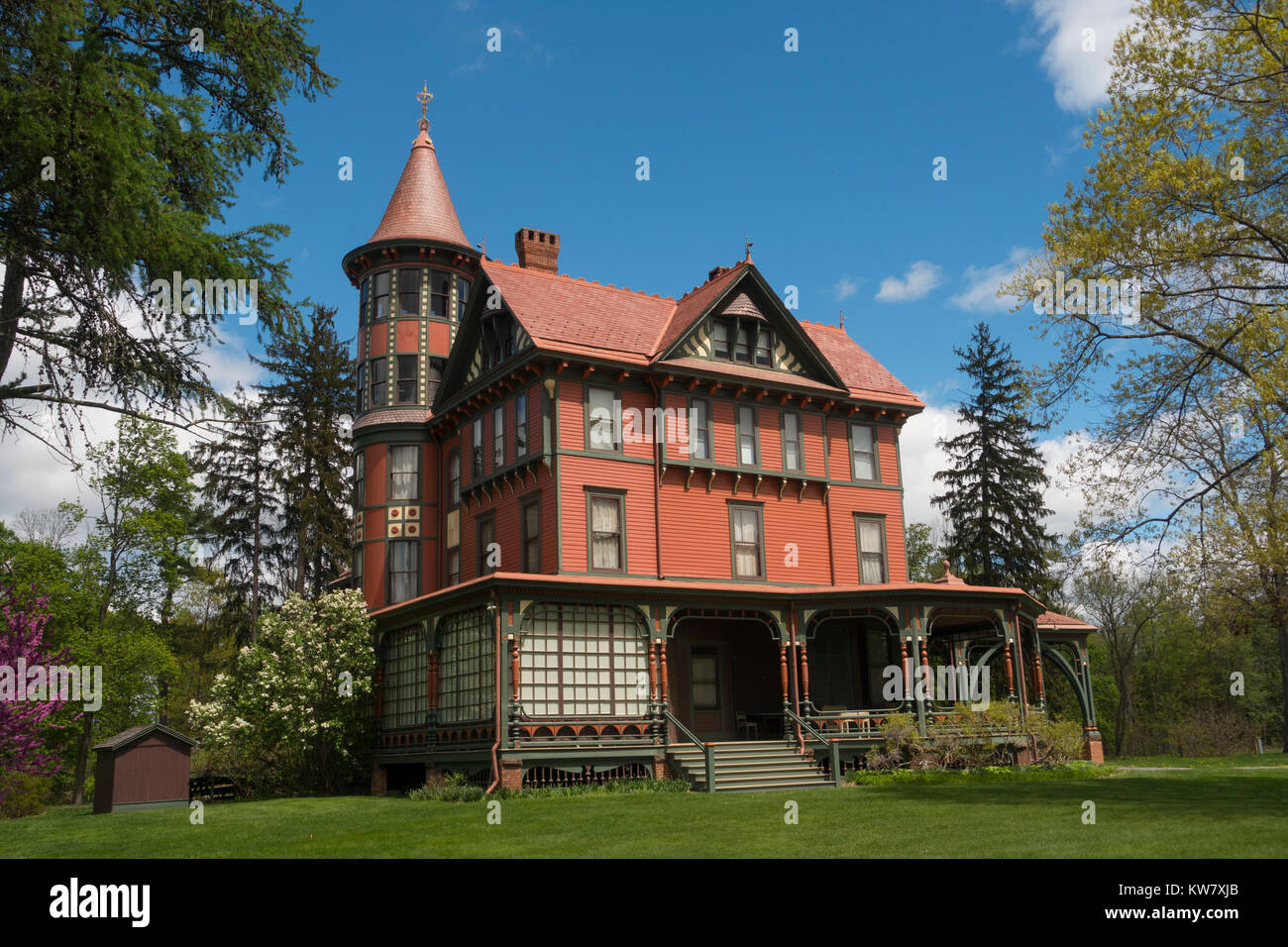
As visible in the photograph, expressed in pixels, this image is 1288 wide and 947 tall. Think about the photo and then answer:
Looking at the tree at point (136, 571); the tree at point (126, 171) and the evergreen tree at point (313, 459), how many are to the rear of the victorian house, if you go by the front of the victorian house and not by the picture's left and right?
2

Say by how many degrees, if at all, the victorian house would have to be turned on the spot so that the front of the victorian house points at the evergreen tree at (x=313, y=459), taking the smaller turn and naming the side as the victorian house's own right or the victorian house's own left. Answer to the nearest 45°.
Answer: approximately 180°

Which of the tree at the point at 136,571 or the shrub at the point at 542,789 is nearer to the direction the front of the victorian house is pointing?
the shrub

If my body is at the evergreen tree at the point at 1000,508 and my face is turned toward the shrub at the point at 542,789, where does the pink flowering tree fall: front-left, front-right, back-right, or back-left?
front-right

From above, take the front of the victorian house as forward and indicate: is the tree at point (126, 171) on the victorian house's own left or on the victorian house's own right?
on the victorian house's own right

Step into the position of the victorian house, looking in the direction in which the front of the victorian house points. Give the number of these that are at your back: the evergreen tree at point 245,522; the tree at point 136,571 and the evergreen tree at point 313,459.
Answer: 3

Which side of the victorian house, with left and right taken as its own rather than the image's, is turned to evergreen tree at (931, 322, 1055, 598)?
left

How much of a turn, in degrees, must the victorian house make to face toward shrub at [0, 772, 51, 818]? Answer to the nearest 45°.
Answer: approximately 135° to its right

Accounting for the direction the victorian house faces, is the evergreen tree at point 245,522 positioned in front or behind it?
behind

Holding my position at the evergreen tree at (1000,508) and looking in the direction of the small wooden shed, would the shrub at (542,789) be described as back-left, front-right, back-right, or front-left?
front-left

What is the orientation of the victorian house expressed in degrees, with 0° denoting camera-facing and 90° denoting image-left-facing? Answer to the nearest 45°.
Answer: approximately 315°

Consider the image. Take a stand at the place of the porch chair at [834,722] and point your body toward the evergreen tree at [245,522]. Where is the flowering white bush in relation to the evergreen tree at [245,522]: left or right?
left

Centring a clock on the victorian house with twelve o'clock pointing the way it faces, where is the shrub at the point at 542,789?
The shrub is roughly at 2 o'clock from the victorian house.

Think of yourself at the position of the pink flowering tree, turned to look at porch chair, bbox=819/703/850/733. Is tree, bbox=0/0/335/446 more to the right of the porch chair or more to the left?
right

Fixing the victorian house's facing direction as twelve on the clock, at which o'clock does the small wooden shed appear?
The small wooden shed is roughly at 4 o'clock from the victorian house.
